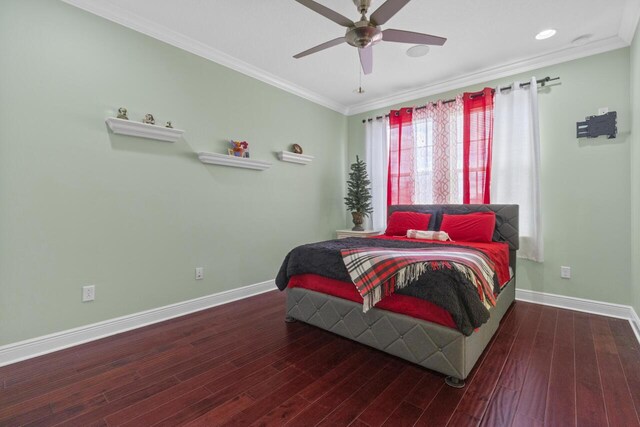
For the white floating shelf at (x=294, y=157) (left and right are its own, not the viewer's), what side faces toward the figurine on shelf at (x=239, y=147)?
right

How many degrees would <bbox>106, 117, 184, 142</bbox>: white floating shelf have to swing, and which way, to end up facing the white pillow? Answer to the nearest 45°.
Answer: approximately 45° to its left

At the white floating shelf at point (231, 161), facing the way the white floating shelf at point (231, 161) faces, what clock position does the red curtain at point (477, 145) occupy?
The red curtain is roughly at 11 o'clock from the white floating shelf.

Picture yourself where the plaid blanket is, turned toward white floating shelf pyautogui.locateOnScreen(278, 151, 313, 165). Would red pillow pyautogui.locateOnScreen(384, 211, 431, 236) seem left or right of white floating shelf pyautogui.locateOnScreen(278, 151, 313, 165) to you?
right

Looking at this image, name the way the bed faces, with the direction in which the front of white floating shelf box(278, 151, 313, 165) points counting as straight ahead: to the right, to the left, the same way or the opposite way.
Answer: to the right

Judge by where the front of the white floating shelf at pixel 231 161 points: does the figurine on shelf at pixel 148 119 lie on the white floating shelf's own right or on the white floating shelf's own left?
on the white floating shelf's own right

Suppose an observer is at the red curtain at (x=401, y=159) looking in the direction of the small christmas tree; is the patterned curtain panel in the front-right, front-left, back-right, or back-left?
back-left

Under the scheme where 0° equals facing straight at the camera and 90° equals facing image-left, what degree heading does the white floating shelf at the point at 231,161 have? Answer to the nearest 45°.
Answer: approximately 315°
